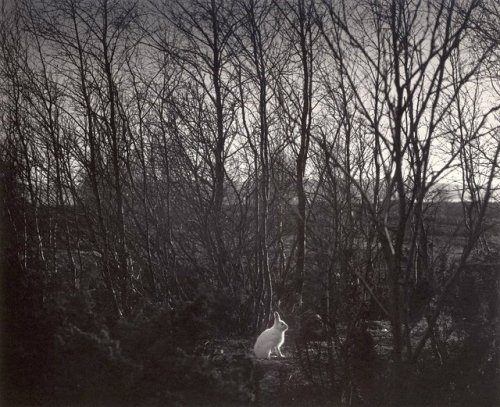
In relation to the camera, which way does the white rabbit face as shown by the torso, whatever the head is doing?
to the viewer's right
